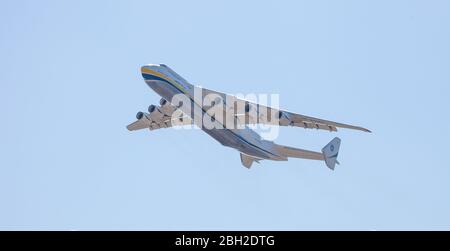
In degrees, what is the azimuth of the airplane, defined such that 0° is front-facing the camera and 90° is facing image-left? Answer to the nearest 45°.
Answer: approximately 45°
